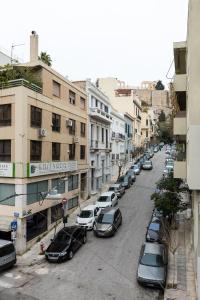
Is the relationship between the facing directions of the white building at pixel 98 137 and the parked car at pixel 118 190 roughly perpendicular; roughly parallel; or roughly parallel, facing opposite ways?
roughly perpendicular

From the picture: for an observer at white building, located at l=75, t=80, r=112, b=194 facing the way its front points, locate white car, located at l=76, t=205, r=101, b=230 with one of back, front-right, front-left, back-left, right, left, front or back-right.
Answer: front-right

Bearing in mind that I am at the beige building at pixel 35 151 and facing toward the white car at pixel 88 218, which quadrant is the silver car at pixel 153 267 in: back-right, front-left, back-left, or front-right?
front-right

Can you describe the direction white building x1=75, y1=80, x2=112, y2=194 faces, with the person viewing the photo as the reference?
facing the viewer and to the right of the viewer

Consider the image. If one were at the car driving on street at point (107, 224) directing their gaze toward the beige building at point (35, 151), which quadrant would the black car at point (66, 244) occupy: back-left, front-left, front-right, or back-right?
front-left

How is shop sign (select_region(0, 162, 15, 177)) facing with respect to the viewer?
toward the camera
